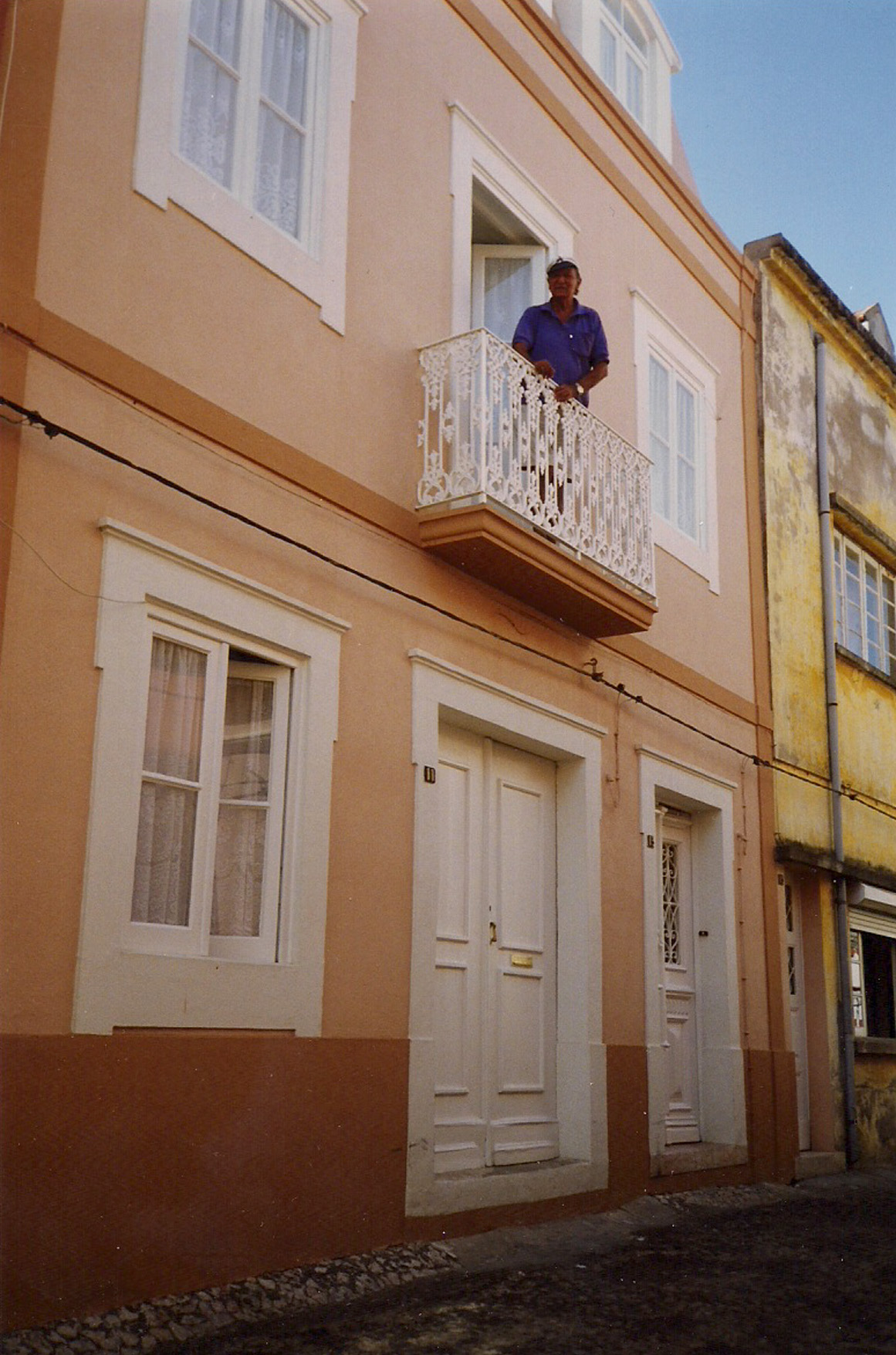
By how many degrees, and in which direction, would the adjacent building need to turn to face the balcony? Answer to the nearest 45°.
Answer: approximately 45° to its right

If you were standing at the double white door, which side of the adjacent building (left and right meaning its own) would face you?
right

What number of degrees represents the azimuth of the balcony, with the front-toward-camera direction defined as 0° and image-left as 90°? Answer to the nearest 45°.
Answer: approximately 315°

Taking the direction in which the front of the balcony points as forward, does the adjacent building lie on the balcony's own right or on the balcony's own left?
on the balcony's own left

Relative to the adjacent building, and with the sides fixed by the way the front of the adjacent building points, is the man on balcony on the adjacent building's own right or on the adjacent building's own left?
on the adjacent building's own right

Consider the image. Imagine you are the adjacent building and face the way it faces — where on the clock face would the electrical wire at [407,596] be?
The electrical wire is roughly at 2 o'clock from the adjacent building.

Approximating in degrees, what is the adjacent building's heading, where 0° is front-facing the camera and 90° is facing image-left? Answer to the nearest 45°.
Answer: approximately 315°
